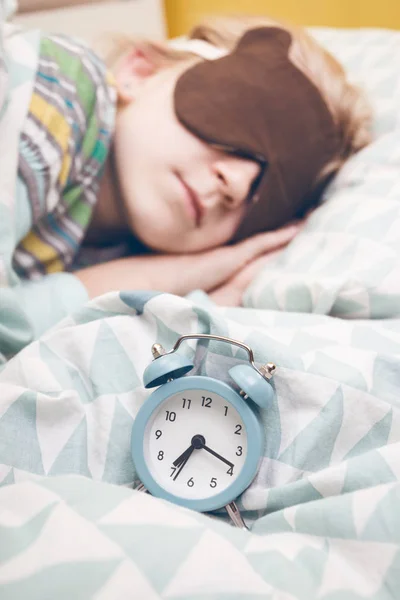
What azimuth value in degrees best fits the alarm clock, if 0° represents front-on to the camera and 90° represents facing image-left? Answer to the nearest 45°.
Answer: approximately 0°

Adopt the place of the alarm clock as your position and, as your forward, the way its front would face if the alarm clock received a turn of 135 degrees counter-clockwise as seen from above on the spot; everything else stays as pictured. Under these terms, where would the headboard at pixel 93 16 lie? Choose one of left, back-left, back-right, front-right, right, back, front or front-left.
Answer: front-left
